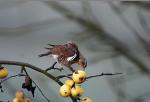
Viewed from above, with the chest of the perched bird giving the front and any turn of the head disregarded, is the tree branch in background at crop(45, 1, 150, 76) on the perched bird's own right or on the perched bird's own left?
on the perched bird's own left

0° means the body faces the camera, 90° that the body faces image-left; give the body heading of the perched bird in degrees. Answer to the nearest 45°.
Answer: approximately 270°
